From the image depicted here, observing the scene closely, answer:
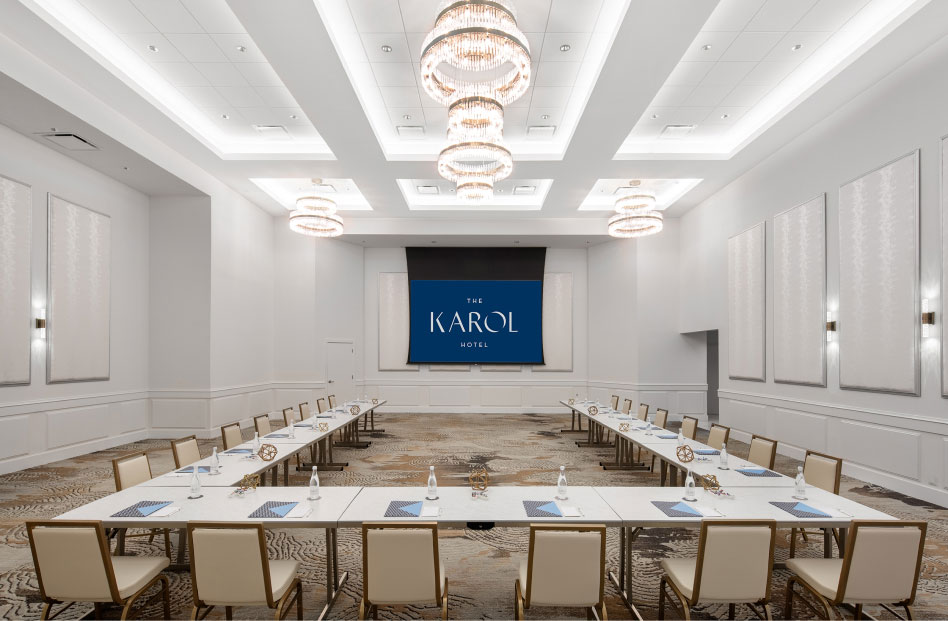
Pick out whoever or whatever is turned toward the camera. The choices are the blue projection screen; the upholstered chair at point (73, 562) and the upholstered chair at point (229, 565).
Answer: the blue projection screen

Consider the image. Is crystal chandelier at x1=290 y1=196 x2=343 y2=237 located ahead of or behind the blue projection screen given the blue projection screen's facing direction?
ahead

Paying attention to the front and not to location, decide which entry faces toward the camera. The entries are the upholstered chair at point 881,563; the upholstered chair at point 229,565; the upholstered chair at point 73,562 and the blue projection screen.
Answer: the blue projection screen

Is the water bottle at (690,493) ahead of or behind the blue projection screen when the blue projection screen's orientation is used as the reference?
ahead

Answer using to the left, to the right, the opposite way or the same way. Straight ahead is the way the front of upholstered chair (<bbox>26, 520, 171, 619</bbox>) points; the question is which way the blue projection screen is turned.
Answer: the opposite way

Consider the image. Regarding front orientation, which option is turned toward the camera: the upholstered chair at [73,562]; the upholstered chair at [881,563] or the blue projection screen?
the blue projection screen

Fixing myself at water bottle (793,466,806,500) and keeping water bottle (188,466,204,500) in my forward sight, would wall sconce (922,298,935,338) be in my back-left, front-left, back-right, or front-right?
back-right

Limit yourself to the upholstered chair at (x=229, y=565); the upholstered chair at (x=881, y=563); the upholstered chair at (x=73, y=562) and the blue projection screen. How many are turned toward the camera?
1

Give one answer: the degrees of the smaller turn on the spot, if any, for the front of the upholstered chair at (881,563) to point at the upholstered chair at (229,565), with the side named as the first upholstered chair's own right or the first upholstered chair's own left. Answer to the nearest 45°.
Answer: approximately 90° to the first upholstered chair's own left

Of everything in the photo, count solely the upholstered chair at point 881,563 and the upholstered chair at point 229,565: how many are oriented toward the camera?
0

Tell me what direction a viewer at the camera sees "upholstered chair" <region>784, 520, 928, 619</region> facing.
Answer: facing away from the viewer and to the left of the viewer

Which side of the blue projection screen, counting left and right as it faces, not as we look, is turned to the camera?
front

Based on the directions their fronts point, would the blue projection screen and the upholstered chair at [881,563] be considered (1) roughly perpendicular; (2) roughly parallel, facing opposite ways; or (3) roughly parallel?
roughly parallel, facing opposite ways
